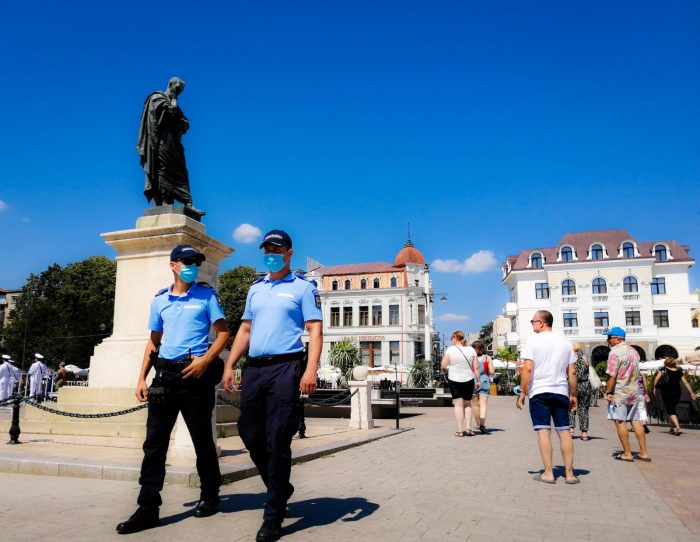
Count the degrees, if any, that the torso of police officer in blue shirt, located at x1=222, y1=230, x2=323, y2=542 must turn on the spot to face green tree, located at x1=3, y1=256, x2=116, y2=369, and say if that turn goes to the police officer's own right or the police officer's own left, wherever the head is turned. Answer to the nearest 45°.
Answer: approximately 135° to the police officer's own right

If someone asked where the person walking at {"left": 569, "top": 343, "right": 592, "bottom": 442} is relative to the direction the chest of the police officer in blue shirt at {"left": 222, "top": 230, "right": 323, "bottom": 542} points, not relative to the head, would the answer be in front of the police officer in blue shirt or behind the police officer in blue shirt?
behind

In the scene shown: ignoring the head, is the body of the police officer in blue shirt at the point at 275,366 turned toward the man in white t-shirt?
no

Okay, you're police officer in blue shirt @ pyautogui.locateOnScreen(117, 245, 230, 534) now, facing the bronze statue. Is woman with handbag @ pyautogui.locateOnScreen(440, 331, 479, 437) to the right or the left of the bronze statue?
right

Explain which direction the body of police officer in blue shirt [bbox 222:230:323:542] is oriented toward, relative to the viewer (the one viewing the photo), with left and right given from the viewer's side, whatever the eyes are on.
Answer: facing the viewer and to the left of the viewer

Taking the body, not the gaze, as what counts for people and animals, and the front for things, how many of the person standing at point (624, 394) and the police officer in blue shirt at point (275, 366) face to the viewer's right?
0

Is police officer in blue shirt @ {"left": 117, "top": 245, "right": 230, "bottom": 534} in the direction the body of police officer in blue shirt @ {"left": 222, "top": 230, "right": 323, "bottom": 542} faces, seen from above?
no

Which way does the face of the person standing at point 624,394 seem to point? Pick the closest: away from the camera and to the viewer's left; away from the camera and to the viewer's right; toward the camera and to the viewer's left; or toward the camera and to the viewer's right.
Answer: toward the camera and to the viewer's left

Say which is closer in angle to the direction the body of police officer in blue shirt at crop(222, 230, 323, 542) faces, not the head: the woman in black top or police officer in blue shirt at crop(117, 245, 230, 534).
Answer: the police officer in blue shirt
